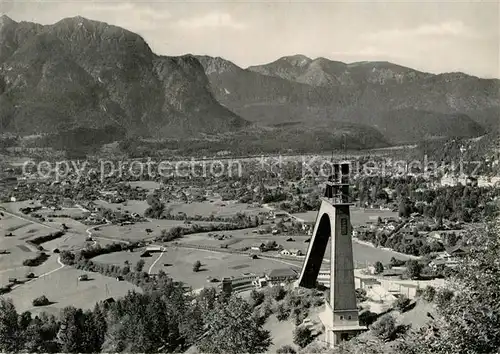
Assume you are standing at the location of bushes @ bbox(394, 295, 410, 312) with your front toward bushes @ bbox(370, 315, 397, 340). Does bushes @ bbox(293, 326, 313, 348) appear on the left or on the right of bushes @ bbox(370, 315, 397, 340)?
right

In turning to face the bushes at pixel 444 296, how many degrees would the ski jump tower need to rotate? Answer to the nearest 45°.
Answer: approximately 135° to its right

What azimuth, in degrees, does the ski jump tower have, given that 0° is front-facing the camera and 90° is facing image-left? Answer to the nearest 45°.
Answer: approximately 135°

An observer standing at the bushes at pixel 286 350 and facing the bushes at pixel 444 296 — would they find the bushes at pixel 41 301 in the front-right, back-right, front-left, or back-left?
back-left

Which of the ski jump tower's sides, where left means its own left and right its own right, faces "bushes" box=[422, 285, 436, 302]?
right
